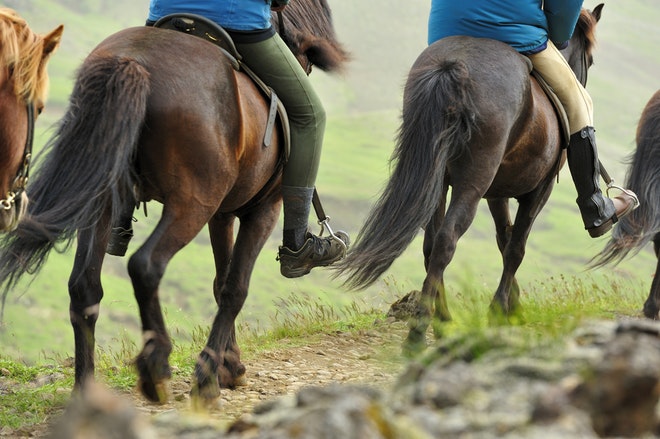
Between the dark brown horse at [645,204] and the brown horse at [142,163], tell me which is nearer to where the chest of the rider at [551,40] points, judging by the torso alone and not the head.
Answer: the dark brown horse

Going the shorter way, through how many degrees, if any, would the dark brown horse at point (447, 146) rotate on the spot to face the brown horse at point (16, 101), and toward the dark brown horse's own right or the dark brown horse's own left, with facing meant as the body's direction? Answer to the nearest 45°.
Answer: approximately 180°

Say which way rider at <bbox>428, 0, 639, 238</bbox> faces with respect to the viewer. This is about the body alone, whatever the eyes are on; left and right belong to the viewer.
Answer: facing away from the viewer and to the right of the viewer

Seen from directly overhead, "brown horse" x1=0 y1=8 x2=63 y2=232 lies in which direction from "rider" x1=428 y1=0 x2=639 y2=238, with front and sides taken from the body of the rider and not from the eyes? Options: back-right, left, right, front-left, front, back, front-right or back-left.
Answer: back

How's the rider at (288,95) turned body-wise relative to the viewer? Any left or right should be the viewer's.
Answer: facing away from the viewer and to the right of the viewer

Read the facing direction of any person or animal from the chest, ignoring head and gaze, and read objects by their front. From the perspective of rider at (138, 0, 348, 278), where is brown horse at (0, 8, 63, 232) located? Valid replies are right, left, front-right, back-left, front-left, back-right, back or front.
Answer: back

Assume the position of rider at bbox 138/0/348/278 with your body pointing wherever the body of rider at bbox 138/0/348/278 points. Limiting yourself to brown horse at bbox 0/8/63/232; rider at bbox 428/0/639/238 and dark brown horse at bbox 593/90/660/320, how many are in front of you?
2

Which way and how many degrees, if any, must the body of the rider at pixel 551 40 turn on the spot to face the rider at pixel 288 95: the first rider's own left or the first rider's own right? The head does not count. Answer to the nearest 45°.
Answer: approximately 180°

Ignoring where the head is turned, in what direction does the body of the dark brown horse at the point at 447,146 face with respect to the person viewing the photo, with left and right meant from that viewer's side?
facing away from the viewer and to the right of the viewer

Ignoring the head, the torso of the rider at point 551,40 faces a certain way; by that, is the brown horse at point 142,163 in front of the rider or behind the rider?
behind

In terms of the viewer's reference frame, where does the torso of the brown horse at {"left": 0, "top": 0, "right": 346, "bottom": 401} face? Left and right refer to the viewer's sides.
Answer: facing away from the viewer and to the right of the viewer

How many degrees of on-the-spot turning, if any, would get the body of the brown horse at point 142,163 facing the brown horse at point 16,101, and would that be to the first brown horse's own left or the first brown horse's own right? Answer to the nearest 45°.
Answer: approximately 135° to the first brown horse's own left
